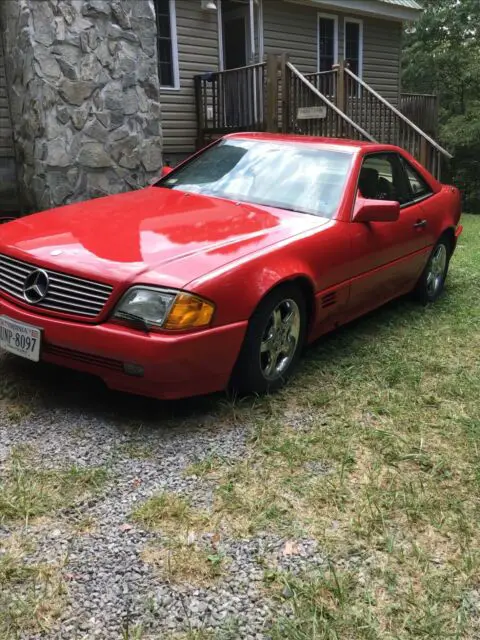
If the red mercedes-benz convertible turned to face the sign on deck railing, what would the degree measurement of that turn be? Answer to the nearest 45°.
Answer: approximately 135° to its right

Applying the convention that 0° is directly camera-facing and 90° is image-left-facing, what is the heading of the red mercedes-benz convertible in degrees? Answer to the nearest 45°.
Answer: approximately 45°

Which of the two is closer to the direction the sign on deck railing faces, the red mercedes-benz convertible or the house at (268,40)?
the red mercedes-benz convertible

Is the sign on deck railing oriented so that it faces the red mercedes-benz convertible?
yes

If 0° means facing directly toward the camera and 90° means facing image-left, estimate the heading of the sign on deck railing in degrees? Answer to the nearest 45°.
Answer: approximately 0°
